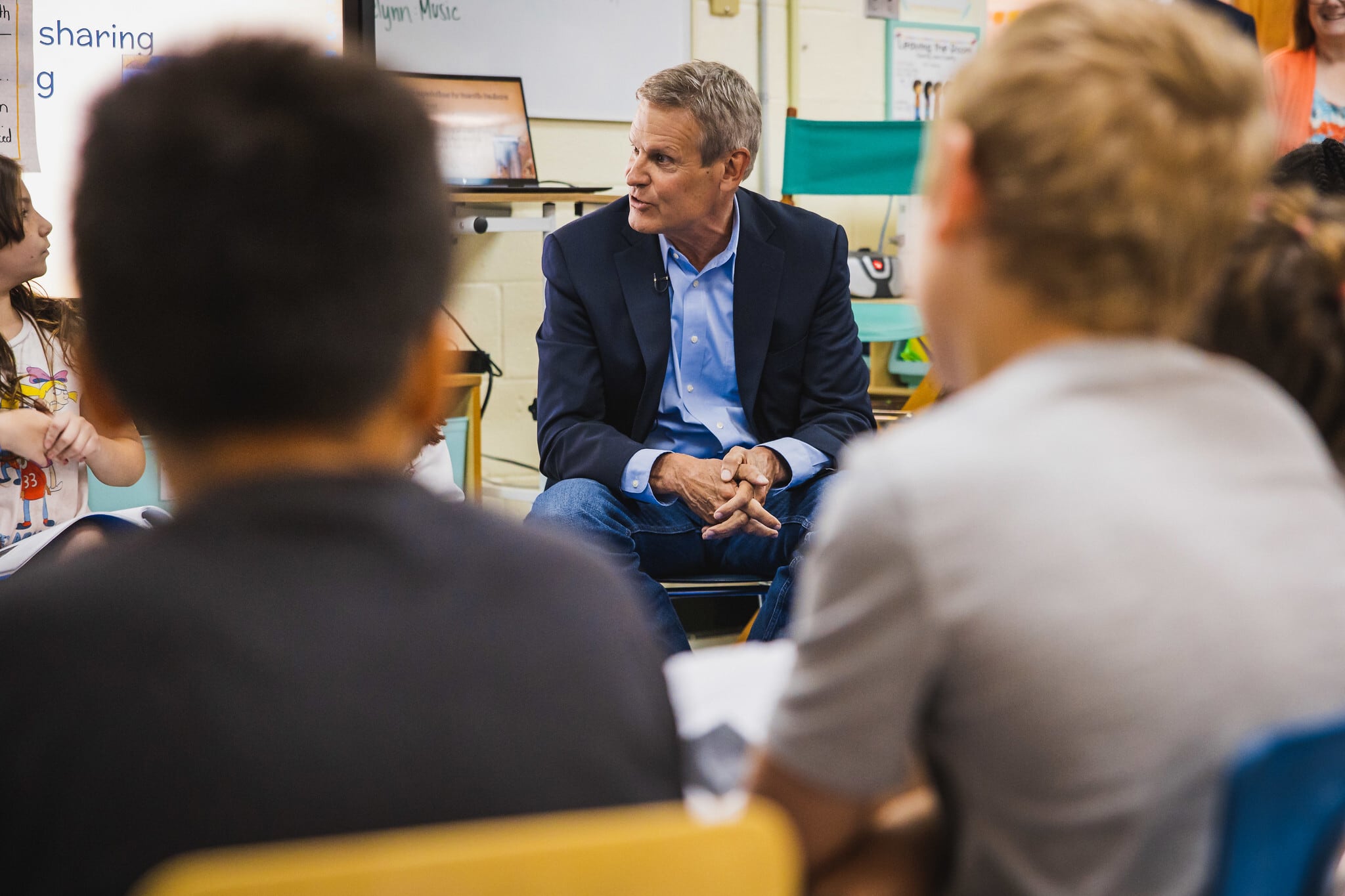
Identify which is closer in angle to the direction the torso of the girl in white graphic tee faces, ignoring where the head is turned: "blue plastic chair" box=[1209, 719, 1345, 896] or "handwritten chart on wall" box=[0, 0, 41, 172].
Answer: the blue plastic chair

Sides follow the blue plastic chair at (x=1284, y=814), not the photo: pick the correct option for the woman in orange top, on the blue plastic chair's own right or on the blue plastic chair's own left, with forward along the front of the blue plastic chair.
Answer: on the blue plastic chair's own right

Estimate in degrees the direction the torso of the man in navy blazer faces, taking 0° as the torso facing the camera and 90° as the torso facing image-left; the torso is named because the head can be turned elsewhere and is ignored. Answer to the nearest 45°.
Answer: approximately 0°

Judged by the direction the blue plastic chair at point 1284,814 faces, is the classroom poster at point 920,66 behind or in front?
in front

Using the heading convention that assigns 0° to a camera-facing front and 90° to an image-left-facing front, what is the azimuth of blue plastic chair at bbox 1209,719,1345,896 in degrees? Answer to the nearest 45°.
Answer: approximately 135°

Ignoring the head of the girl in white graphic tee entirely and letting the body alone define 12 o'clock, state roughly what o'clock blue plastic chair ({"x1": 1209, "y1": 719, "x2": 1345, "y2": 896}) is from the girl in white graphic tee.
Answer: The blue plastic chair is roughly at 1 o'clock from the girl in white graphic tee.

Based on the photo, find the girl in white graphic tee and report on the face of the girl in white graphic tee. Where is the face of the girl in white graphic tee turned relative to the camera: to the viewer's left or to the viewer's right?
to the viewer's right

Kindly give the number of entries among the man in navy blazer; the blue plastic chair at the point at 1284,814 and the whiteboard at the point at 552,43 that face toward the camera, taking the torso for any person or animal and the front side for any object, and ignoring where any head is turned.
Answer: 2
